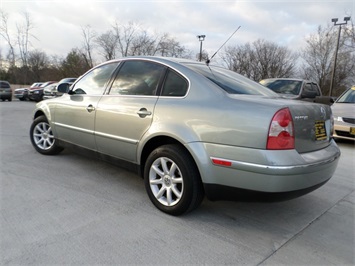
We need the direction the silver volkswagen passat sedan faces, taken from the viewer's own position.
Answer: facing away from the viewer and to the left of the viewer

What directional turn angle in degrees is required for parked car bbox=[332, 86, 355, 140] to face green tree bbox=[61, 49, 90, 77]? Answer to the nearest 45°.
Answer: approximately 90° to its right

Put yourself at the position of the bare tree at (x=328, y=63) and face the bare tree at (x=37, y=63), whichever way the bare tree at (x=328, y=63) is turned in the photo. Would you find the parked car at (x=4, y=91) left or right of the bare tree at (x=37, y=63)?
left

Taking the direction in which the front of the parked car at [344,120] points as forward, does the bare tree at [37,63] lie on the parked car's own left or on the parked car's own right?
on the parked car's own right

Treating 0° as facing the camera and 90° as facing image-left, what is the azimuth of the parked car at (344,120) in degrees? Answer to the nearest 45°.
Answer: approximately 45°

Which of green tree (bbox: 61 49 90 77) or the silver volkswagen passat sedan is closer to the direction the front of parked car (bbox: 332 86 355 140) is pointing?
the silver volkswagen passat sedan

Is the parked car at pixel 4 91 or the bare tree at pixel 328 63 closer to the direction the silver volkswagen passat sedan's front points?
the parked car

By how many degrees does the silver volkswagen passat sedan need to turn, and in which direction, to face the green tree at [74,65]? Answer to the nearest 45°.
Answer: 0° — it already faces it
